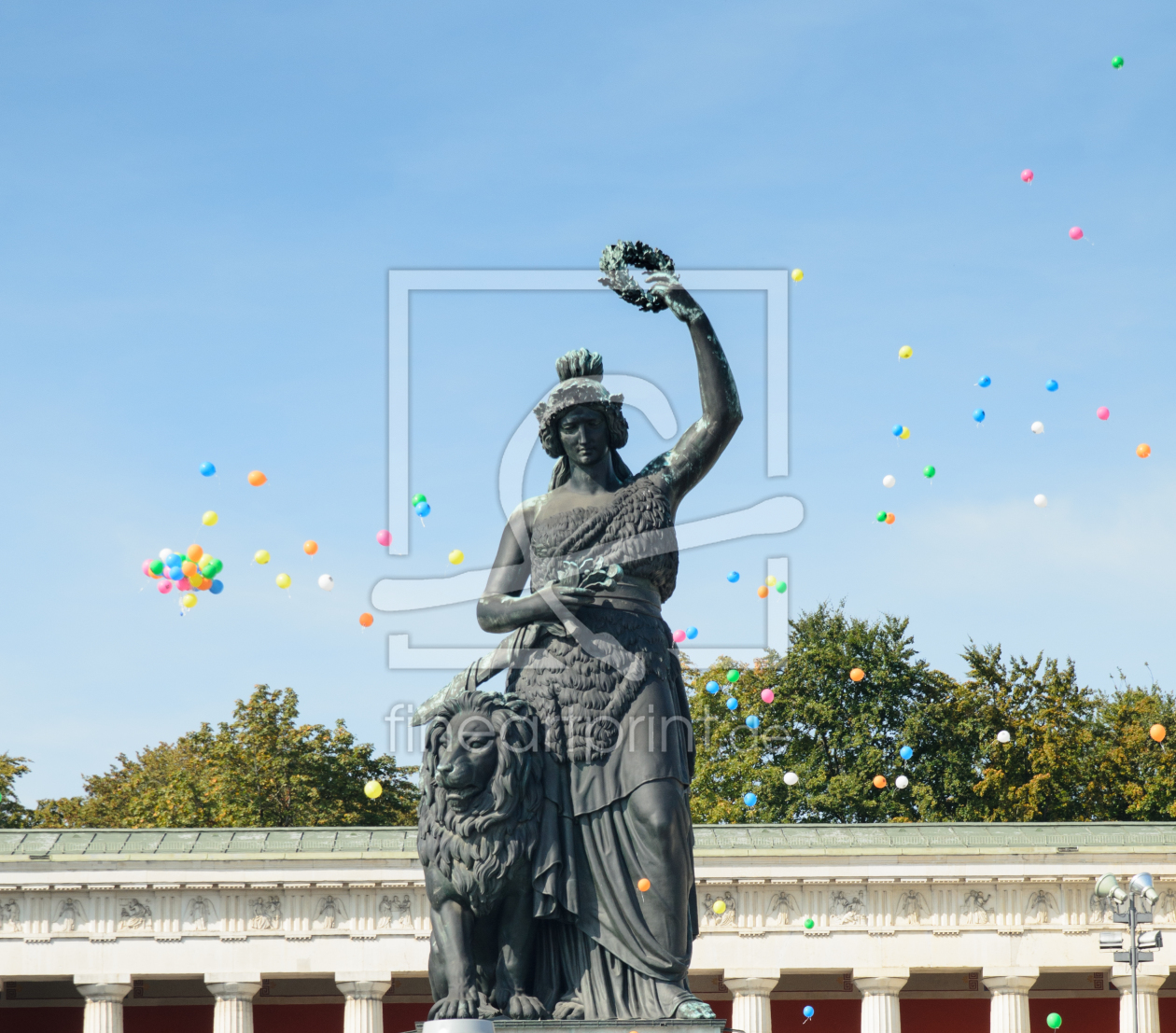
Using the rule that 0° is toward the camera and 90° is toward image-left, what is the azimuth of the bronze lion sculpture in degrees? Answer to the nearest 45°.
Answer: approximately 0°

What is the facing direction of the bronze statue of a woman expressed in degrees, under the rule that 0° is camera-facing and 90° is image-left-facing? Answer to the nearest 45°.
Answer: approximately 0°

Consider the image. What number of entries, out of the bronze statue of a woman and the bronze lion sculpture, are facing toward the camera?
2
